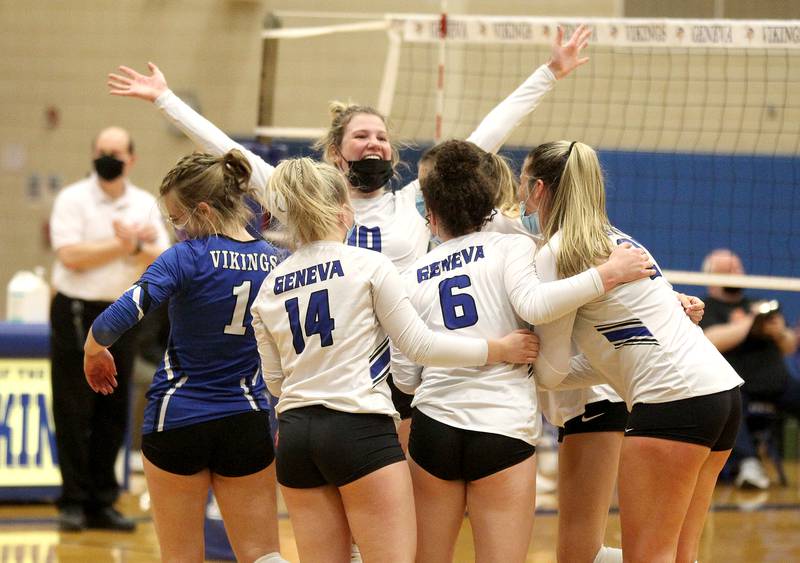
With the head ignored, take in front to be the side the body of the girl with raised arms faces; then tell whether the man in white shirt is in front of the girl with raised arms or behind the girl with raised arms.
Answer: behind

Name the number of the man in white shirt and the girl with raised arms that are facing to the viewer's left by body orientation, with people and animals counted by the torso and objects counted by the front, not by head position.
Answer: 0

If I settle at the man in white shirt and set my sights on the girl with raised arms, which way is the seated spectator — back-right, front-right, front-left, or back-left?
front-left

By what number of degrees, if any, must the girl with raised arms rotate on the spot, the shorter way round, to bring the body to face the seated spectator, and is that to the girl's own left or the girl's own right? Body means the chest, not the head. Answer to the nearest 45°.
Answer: approximately 135° to the girl's own left

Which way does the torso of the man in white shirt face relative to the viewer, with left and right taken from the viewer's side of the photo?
facing the viewer and to the right of the viewer

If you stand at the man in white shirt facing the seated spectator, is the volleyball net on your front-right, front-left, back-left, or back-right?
front-right

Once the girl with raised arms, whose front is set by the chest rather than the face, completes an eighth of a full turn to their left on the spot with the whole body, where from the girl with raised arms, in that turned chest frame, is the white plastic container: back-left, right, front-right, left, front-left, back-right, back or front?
back

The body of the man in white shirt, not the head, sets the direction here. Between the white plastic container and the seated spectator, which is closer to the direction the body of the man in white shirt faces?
the seated spectator

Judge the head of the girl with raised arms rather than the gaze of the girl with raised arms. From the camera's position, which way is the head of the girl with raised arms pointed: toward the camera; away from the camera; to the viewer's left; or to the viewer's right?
toward the camera

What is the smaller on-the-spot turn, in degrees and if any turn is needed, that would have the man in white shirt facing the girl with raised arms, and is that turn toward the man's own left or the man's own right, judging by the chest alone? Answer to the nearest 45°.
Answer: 0° — they already face them

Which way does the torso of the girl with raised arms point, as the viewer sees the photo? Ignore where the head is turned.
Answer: toward the camera
